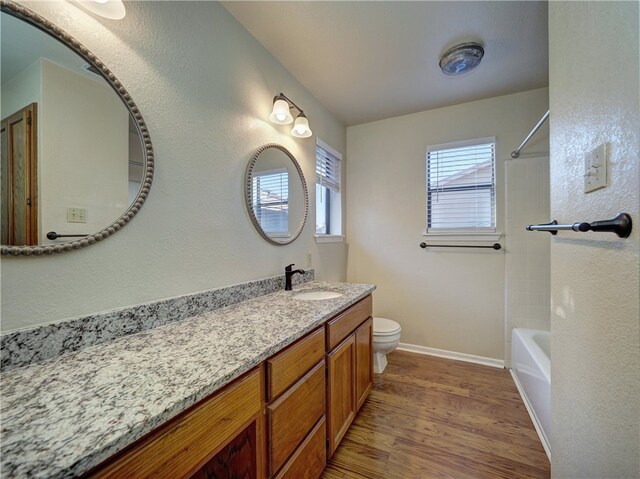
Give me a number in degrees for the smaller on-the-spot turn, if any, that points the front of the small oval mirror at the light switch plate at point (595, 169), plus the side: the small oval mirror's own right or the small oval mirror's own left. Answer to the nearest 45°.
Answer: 0° — it already faces it

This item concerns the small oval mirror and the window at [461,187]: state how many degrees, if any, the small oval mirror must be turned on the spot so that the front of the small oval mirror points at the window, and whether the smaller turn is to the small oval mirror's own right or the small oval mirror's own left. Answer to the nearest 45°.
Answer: approximately 45° to the small oval mirror's own left

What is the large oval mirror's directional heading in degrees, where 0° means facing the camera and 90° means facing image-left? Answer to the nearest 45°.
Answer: approximately 315°

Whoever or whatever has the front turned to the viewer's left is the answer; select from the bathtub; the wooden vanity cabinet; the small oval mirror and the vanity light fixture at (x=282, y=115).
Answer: the bathtub

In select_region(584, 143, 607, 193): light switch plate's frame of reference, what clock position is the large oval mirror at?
The large oval mirror is roughly at 12 o'clock from the light switch plate.

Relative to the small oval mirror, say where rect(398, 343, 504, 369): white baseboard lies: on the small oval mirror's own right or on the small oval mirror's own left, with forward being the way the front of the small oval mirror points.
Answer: on the small oval mirror's own left

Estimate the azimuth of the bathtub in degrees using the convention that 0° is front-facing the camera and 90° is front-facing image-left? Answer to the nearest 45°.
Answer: approximately 90°

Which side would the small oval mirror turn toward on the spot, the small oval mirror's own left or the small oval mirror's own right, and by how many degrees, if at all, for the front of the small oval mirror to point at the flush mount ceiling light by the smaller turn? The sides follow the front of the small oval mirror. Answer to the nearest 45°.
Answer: approximately 45° to the small oval mirror's own left
